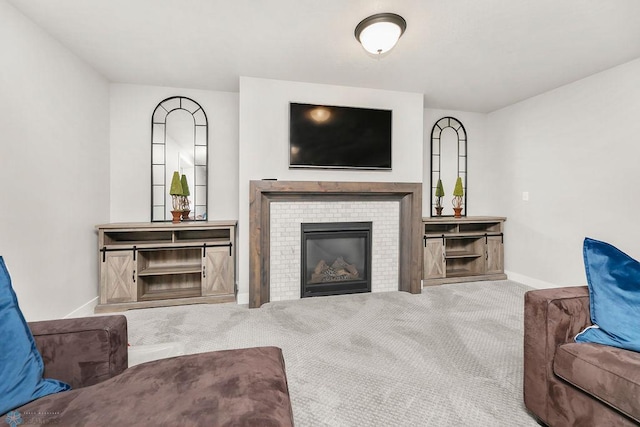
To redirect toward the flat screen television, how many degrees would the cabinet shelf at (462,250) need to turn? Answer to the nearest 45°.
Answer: approximately 90° to its right

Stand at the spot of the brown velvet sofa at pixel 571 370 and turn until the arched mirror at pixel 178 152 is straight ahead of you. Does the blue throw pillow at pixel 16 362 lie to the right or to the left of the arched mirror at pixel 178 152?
left

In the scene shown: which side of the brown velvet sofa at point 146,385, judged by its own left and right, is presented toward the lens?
right

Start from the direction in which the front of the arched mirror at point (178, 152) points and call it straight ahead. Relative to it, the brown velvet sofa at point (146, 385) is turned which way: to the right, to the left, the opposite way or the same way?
to the left

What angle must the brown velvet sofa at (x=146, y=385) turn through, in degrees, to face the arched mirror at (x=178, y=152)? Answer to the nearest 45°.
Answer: approximately 90° to its left

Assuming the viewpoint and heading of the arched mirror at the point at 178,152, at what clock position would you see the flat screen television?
The flat screen television is roughly at 10 o'clock from the arched mirror.

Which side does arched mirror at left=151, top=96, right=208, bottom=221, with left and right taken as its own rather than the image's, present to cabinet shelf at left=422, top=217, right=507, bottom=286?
left

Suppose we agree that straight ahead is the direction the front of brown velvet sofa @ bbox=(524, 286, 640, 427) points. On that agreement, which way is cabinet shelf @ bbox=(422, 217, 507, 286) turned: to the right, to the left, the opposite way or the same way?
to the left
